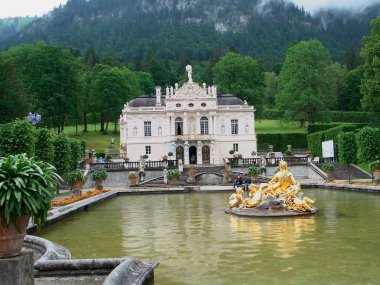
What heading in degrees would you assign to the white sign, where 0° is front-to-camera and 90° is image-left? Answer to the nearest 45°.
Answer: approximately 0°

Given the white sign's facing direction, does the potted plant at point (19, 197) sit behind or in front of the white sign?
in front

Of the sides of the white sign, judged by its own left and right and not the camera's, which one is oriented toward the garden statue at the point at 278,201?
front

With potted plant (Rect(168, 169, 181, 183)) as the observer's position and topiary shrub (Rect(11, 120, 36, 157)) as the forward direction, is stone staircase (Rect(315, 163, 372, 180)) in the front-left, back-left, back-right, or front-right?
back-left

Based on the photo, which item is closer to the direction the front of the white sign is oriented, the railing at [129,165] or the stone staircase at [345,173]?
the stone staircase

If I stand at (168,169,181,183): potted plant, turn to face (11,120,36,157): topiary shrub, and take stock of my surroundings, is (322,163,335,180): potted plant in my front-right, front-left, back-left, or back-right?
back-left

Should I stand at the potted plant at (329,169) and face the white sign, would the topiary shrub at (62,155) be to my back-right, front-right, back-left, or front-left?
back-left

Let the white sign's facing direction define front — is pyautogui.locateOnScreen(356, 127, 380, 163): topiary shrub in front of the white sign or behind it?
in front

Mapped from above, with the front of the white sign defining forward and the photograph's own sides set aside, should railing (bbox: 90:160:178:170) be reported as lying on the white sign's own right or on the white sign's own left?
on the white sign's own right

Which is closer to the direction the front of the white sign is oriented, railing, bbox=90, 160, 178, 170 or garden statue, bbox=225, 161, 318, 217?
the garden statue

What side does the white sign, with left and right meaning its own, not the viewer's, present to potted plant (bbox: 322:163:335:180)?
front

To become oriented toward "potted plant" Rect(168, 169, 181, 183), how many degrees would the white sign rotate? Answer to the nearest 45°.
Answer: approximately 45° to its right

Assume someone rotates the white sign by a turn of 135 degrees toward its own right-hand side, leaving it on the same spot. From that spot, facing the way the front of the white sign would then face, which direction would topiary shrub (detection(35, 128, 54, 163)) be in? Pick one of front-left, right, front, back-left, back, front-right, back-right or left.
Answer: left

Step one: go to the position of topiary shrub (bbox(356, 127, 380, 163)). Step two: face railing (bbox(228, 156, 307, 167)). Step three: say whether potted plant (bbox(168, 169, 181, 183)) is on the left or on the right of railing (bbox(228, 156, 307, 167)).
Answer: left

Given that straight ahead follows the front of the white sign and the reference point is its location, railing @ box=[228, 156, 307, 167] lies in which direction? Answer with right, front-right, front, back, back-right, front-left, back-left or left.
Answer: right
